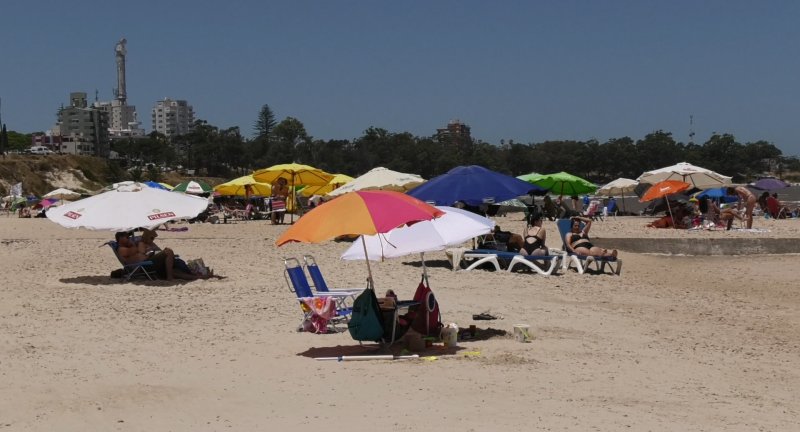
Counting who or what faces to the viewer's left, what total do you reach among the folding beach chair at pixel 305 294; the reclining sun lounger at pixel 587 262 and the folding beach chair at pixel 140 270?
0

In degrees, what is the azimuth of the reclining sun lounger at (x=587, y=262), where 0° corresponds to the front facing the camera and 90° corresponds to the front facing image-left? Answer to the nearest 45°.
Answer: approximately 270°

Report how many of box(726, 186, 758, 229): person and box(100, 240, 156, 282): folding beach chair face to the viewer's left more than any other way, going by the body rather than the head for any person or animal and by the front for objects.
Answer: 1

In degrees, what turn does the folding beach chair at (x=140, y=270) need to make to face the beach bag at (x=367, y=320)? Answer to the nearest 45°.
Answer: approximately 90° to its right

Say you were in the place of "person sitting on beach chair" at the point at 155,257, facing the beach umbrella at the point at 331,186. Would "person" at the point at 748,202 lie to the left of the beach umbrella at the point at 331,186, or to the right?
right

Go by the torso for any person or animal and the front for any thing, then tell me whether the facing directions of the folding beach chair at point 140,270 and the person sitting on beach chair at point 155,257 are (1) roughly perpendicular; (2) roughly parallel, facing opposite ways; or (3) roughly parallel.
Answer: roughly parallel

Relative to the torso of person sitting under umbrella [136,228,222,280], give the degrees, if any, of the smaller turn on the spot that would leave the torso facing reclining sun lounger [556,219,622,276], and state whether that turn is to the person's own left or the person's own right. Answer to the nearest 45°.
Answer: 0° — they already face it

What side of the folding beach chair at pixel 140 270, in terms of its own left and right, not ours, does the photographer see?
right

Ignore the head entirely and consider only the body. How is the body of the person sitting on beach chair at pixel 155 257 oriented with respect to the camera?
to the viewer's right

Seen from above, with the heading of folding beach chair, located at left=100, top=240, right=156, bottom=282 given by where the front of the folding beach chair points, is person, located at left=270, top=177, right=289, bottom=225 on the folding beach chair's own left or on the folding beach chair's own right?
on the folding beach chair's own left
